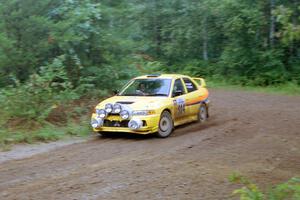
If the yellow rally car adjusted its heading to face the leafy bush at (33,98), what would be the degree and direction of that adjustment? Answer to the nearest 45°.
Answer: approximately 45° to its right

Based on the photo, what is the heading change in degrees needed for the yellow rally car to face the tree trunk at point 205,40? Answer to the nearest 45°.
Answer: approximately 135° to its right

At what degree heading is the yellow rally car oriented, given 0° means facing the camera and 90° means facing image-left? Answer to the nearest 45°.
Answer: approximately 45°
